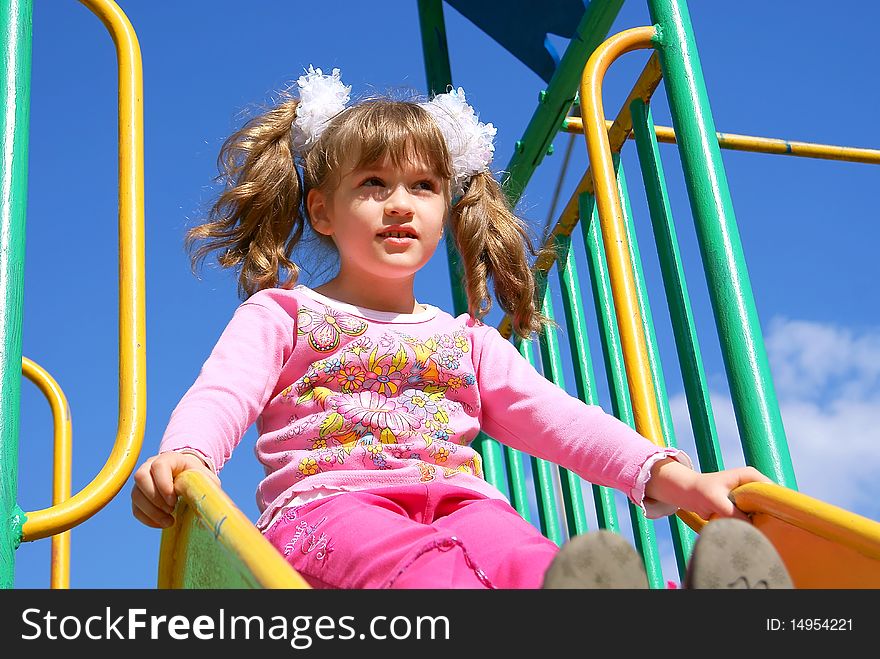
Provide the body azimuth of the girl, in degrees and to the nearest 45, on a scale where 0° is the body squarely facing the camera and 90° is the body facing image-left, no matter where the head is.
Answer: approximately 315°
